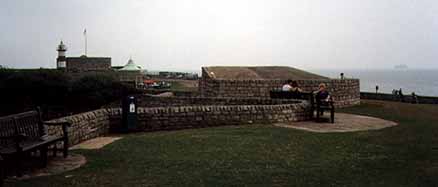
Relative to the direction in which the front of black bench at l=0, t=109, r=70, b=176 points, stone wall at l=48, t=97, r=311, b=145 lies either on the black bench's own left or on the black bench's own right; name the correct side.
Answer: on the black bench's own left

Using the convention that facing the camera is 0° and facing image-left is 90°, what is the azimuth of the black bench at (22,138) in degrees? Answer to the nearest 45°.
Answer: approximately 315°

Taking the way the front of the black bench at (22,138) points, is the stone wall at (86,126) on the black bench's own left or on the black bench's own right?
on the black bench's own left

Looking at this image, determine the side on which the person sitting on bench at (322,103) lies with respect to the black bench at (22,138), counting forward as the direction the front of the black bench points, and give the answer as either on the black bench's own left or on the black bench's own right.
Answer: on the black bench's own left
